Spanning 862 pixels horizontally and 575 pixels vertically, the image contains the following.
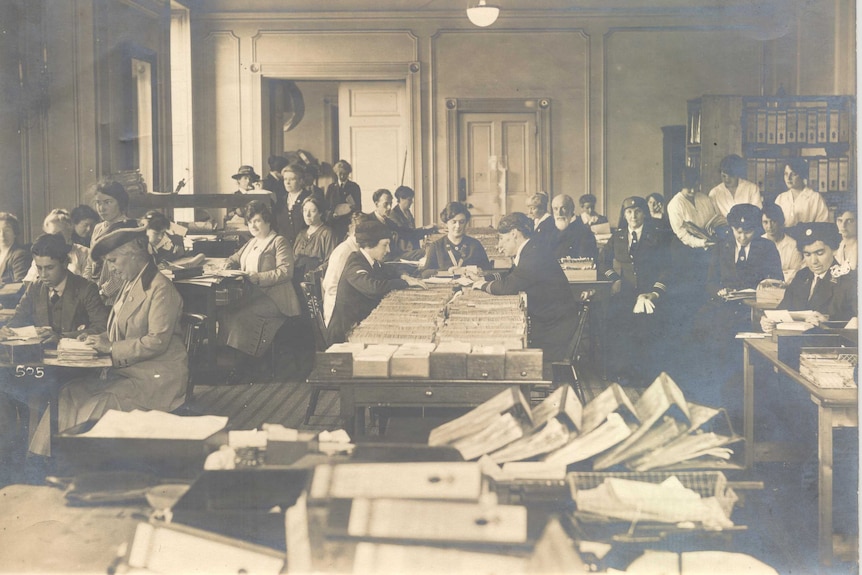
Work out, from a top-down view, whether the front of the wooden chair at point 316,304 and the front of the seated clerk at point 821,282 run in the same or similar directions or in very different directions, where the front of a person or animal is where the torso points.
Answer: very different directions

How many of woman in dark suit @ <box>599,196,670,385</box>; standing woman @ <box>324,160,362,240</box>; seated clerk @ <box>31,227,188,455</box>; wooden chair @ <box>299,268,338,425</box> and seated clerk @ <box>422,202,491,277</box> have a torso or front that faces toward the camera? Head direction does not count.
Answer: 3

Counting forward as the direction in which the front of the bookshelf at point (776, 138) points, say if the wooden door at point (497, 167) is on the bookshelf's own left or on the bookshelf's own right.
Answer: on the bookshelf's own right

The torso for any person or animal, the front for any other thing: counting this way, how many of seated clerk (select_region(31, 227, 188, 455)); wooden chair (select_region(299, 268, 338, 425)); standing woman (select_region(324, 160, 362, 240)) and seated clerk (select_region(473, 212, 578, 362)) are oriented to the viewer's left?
2

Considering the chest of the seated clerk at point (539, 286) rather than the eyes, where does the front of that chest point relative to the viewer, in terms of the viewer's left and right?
facing to the left of the viewer

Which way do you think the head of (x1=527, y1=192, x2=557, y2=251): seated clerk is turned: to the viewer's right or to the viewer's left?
to the viewer's left

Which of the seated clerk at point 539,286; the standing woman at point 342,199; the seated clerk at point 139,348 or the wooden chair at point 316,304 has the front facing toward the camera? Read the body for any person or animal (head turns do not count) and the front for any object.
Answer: the standing woman

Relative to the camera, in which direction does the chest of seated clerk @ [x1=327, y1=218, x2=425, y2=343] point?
to the viewer's right

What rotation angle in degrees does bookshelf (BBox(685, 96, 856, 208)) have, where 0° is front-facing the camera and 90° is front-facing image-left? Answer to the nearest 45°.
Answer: approximately 0°

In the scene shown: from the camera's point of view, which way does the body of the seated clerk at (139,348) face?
to the viewer's left

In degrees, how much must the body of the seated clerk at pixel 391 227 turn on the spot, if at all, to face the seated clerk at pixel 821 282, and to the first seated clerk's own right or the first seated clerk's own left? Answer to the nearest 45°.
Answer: approximately 45° to the first seated clerk's own left

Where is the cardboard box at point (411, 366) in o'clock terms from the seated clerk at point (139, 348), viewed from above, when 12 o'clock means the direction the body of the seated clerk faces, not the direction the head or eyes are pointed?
The cardboard box is roughly at 7 o'clock from the seated clerk.
